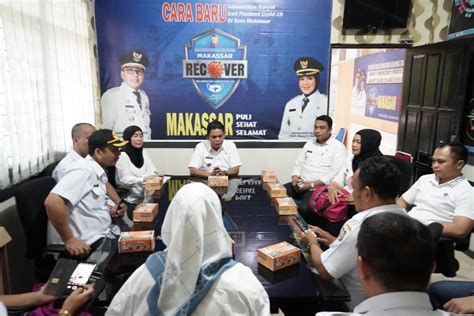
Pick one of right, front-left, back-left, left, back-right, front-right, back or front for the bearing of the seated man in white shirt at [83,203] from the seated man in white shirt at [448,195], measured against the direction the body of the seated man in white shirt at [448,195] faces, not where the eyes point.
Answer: front

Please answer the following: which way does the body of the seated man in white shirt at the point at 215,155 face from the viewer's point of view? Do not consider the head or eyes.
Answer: toward the camera

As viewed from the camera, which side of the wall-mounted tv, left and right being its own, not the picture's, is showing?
front

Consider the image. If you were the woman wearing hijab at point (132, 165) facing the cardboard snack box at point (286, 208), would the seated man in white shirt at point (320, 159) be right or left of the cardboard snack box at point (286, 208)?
left

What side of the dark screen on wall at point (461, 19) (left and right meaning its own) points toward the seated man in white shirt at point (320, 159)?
front

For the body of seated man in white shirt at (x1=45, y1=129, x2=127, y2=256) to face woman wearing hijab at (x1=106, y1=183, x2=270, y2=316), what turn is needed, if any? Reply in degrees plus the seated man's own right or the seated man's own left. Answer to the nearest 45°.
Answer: approximately 90° to the seated man's own right

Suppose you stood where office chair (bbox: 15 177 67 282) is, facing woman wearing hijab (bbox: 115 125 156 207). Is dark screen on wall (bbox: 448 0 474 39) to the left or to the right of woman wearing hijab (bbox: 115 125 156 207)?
right

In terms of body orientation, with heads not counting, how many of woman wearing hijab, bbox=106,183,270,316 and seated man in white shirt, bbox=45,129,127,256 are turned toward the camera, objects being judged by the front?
0

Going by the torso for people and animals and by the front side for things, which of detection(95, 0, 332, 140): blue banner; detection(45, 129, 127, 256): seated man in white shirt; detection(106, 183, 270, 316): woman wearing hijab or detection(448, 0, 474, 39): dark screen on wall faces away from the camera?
the woman wearing hijab

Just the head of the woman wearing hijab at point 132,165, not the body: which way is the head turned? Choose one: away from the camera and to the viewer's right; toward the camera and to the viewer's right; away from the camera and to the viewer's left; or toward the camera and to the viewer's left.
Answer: toward the camera and to the viewer's right

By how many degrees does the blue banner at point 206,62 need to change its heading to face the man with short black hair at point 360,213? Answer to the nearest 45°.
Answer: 0° — it already faces them

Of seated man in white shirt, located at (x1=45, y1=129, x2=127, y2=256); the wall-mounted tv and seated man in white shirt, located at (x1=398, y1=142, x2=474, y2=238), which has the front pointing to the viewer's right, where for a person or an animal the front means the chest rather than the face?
seated man in white shirt, located at (x1=45, y1=129, x2=127, y2=256)

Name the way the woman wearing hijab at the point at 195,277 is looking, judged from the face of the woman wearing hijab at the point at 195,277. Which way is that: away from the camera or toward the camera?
away from the camera

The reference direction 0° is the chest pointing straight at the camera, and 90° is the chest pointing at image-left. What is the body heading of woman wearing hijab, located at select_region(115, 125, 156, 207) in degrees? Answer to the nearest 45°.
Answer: approximately 315°

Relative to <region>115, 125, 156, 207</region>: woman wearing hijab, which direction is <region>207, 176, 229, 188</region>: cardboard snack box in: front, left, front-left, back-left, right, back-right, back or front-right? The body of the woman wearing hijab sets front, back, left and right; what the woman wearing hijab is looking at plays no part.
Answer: front

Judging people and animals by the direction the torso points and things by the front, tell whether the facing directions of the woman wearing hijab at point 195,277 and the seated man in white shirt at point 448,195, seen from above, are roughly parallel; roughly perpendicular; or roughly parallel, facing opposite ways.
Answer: roughly perpendicular

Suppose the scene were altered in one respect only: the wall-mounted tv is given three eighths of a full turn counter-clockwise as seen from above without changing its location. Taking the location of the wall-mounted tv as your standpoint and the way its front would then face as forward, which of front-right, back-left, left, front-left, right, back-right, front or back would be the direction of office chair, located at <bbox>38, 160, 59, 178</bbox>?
back

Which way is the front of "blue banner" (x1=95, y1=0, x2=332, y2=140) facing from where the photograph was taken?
facing the viewer

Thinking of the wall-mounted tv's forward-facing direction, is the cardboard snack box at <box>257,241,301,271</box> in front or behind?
in front

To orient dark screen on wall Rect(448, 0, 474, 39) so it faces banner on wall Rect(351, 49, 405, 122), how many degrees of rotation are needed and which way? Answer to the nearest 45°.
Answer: approximately 90° to its right

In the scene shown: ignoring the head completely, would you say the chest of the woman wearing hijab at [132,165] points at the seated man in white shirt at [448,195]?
yes
